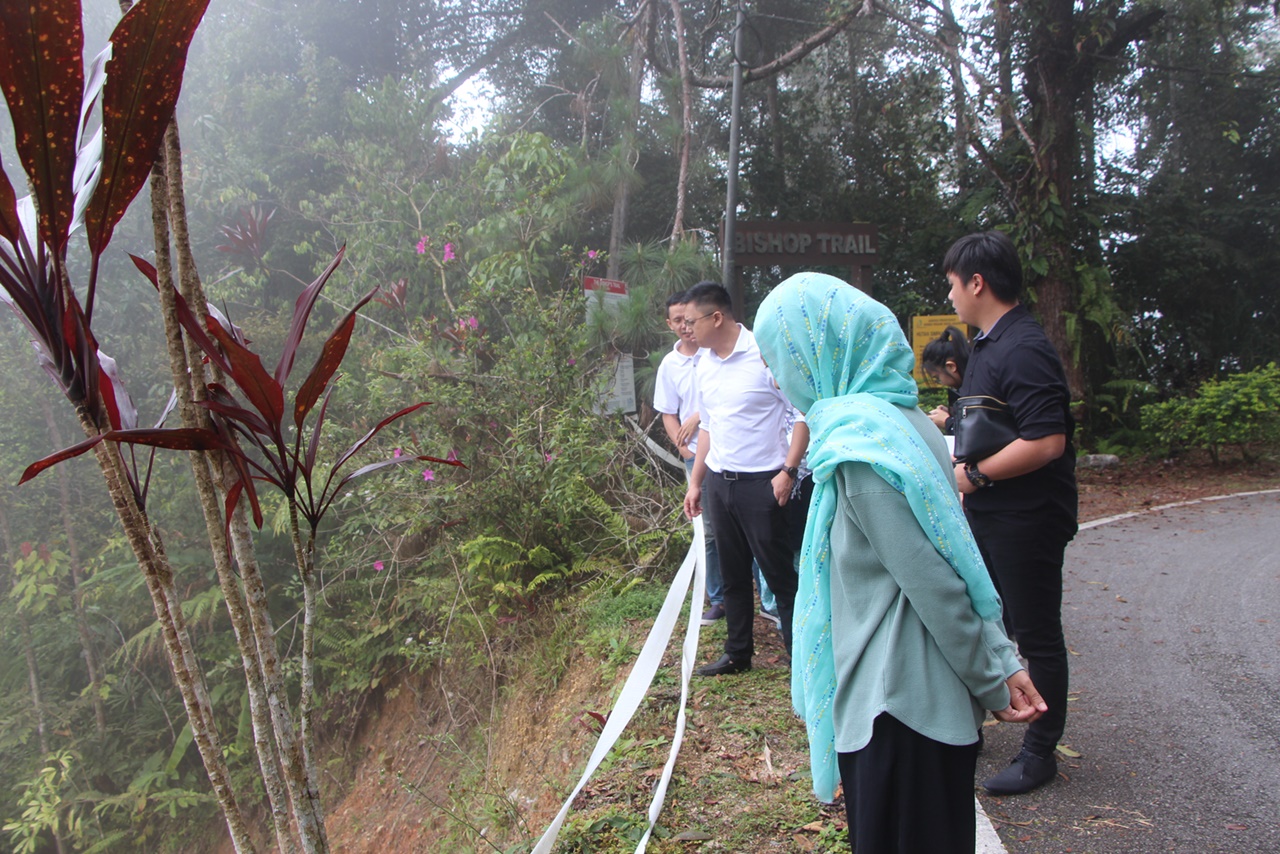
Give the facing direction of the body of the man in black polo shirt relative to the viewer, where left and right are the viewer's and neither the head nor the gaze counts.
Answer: facing to the left of the viewer

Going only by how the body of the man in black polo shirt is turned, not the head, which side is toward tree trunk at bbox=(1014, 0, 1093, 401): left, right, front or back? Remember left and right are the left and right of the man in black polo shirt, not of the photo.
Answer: right

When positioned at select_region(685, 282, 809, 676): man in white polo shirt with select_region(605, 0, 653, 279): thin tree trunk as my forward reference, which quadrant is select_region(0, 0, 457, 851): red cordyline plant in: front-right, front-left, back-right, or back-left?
back-left

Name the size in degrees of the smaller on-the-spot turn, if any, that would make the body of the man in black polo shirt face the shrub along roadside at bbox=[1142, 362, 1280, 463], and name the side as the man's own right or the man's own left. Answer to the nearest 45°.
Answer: approximately 90° to the man's own right

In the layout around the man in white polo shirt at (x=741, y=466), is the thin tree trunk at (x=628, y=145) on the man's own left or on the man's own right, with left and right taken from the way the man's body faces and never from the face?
on the man's own right

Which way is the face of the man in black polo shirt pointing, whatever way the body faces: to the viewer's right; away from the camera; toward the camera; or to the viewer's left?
to the viewer's left

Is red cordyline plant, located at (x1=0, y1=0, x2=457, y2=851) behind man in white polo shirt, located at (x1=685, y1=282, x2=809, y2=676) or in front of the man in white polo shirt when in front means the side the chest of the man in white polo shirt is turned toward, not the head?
in front

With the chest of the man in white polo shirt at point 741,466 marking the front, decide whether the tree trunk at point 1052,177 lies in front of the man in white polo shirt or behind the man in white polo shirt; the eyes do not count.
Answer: behind

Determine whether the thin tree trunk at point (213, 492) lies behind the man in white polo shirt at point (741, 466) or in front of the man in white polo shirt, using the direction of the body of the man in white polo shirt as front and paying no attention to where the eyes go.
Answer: in front

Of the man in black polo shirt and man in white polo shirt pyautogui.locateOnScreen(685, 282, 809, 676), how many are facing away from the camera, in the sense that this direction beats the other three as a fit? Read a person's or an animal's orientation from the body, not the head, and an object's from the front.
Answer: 0

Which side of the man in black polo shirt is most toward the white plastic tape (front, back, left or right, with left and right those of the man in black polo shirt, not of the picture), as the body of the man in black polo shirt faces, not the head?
front

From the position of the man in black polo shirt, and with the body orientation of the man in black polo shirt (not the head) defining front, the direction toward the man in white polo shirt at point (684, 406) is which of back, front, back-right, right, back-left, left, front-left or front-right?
front-right

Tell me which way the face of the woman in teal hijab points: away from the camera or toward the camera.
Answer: away from the camera

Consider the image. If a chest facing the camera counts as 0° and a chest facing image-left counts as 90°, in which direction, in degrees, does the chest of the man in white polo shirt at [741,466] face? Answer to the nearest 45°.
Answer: approximately 45°
